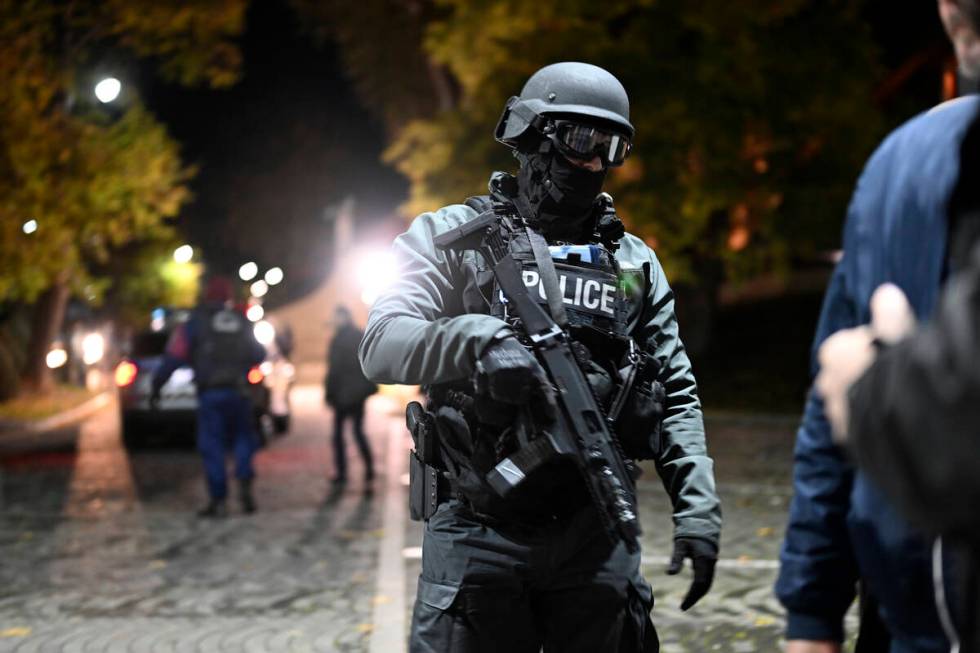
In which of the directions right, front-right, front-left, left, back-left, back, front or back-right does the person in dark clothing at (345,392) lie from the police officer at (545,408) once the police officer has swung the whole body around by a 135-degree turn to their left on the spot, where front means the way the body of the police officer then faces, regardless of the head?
front

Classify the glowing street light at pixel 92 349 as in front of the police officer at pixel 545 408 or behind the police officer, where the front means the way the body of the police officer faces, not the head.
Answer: behind

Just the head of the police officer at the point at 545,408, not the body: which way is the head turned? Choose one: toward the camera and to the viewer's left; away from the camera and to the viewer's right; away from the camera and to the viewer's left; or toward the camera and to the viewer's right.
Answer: toward the camera and to the viewer's right

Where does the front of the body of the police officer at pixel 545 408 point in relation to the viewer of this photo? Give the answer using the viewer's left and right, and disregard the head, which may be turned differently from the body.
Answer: facing the viewer and to the right of the viewer

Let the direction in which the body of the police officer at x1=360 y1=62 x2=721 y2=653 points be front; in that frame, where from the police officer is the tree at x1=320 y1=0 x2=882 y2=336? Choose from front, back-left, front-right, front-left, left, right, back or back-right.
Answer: back-left

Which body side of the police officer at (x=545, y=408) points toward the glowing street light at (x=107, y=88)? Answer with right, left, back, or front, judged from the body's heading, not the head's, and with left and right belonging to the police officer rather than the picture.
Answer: back

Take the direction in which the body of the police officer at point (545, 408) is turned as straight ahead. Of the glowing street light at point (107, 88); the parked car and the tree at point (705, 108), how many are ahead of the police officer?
0

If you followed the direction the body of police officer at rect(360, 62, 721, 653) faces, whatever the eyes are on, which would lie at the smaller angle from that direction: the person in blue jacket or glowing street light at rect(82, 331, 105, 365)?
the person in blue jacket
